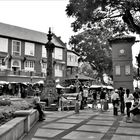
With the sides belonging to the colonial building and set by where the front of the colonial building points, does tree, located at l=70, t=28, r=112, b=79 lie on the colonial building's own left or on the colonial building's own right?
on the colonial building's own left
